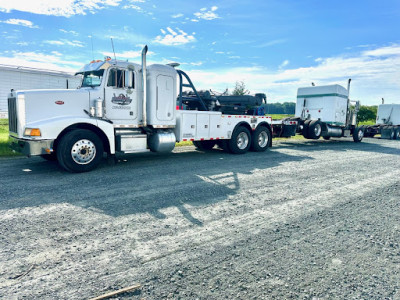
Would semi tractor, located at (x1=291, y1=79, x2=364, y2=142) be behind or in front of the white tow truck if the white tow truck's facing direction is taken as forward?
behind

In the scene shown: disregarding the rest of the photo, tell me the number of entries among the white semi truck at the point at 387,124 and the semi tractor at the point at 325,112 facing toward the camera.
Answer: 0

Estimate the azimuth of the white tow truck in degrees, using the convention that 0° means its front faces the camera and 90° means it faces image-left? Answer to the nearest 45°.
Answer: approximately 45°

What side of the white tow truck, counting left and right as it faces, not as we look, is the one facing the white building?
right
